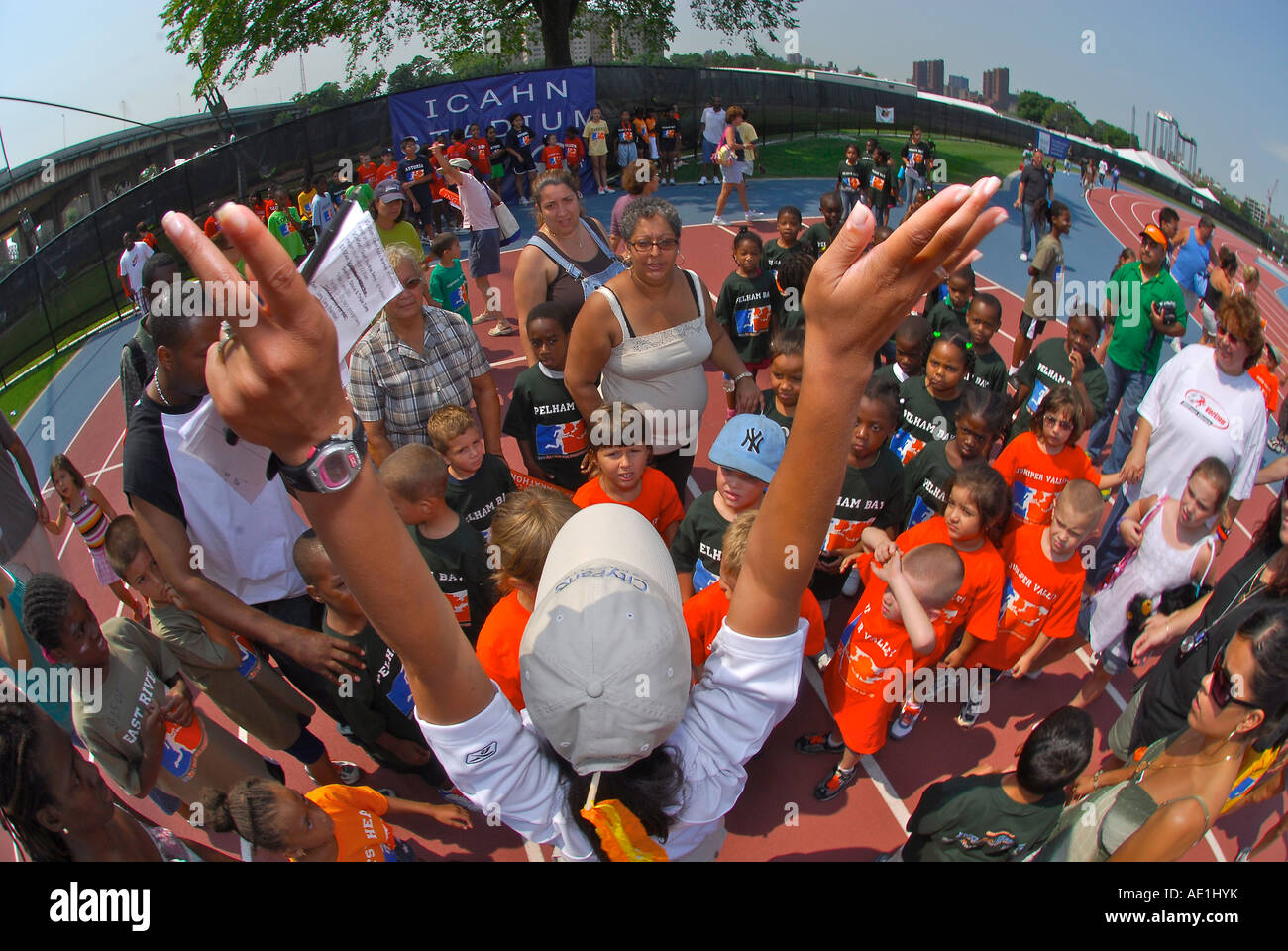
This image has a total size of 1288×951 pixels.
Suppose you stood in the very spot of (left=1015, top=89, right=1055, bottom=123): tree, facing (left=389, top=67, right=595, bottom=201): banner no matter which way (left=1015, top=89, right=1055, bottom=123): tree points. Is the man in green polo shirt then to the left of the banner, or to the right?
left

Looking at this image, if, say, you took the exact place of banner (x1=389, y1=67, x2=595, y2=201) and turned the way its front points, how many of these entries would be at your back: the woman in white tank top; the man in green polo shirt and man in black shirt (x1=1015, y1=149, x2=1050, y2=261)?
0

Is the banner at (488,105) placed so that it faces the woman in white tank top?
yes

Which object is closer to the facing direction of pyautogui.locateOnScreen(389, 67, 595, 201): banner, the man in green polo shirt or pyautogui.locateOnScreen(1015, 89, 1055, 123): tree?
the man in green polo shirt

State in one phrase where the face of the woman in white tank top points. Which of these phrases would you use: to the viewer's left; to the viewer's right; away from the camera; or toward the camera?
toward the camera

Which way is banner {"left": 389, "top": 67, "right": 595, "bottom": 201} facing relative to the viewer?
toward the camera

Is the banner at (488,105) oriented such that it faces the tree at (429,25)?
no

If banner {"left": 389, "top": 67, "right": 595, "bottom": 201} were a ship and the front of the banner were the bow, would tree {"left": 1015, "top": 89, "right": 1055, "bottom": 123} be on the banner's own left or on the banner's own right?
on the banner's own left

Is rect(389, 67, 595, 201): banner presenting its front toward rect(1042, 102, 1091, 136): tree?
no

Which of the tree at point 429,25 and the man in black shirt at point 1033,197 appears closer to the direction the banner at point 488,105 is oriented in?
the man in black shirt

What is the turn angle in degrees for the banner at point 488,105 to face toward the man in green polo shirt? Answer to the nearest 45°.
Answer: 0° — it already faces them

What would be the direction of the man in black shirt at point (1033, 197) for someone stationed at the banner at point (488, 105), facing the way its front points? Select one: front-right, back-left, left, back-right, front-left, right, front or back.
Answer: front-left
